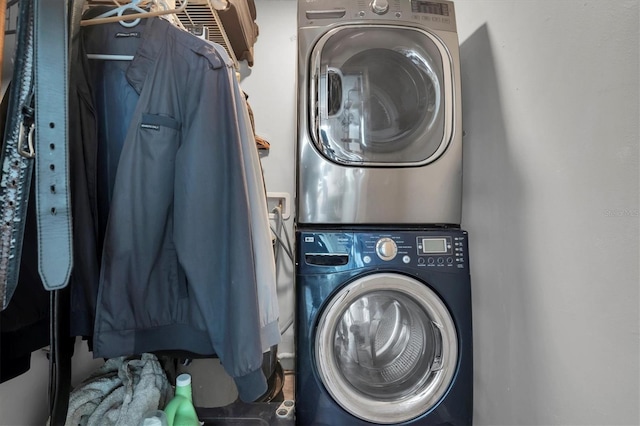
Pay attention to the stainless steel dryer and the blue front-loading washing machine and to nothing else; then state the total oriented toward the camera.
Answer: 2

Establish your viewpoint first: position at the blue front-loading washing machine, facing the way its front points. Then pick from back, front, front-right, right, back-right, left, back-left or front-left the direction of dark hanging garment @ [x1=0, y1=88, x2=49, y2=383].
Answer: front-right

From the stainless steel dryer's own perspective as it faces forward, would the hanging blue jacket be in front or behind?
in front

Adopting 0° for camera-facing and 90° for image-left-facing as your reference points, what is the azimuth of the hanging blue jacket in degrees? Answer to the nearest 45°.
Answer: approximately 45°

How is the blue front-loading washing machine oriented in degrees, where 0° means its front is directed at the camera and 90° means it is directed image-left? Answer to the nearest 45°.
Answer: approximately 0°

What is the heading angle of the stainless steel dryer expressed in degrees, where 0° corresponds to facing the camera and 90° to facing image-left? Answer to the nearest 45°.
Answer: approximately 0°
